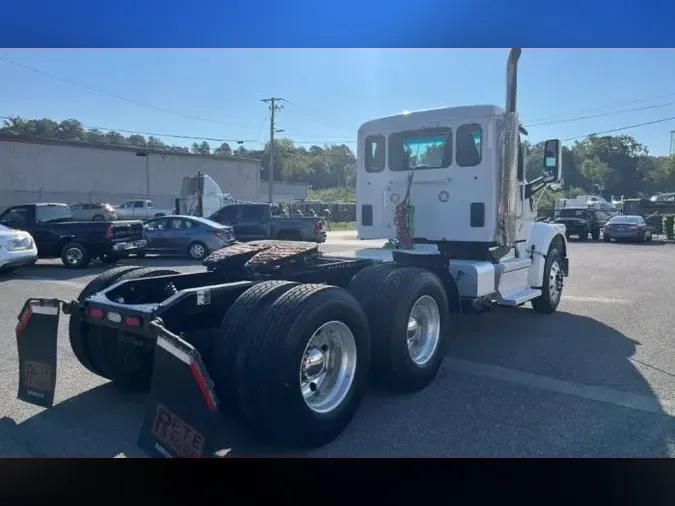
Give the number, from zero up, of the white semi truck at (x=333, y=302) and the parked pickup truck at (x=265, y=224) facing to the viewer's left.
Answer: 1

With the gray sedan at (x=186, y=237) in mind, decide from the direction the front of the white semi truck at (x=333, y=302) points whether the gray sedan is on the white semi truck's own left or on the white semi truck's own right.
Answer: on the white semi truck's own left

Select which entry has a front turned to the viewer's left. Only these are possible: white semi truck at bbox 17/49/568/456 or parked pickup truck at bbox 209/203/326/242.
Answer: the parked pickup truck

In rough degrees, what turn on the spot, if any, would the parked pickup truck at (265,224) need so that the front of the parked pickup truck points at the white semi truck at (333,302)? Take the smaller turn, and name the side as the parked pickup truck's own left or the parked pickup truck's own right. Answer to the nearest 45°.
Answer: approximately 90° to the parked pickup truck's own left

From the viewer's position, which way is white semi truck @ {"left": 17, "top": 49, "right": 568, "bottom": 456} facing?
facing away from the viewer and to the right of the viewer

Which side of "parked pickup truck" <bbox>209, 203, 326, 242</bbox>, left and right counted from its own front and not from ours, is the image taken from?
left

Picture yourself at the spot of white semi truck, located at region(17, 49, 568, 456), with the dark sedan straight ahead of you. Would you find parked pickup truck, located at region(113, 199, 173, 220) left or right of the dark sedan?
left

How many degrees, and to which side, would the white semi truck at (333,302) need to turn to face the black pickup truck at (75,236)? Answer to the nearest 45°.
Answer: approximately 90° to its left

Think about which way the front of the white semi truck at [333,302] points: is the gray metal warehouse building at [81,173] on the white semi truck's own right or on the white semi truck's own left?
on the white semi truck's own left
